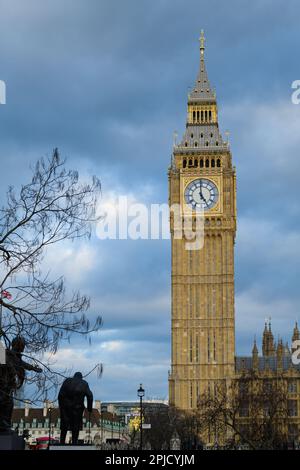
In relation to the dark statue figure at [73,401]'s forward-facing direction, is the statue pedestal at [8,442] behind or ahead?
behind

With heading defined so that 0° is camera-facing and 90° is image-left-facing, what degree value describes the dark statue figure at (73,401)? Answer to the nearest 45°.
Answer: approximately 225°

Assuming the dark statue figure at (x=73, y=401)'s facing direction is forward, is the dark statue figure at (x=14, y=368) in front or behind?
behind
